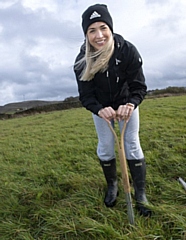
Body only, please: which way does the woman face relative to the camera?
toward the camera
